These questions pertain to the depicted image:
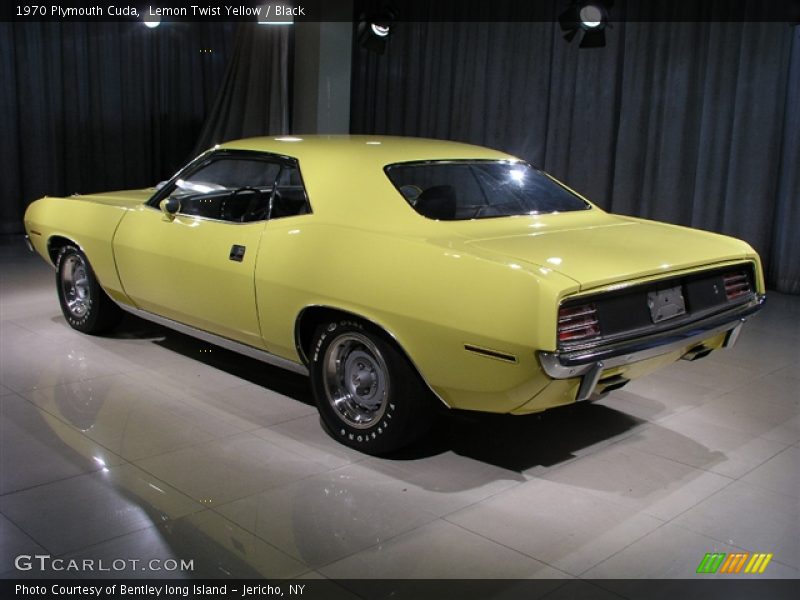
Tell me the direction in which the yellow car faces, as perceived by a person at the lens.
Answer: facing away from the viewer and to the left of the viewer

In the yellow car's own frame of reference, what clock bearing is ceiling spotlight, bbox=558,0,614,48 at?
The ceiling spotlight is roughly at 2 o'clock from the yellow car.
